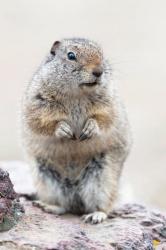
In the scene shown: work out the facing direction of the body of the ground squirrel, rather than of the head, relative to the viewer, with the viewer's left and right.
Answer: facing the viewer

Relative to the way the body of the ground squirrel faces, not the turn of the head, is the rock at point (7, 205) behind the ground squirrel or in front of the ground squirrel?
in front
